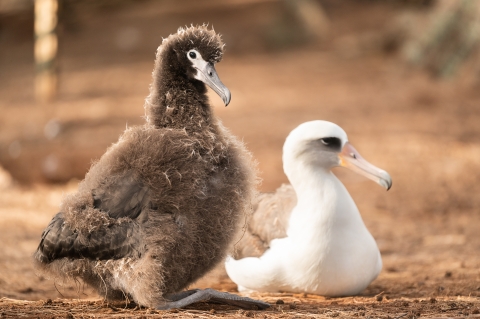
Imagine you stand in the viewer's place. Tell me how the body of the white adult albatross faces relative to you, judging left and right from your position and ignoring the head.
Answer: facing the viewer and to the right of the viewer
